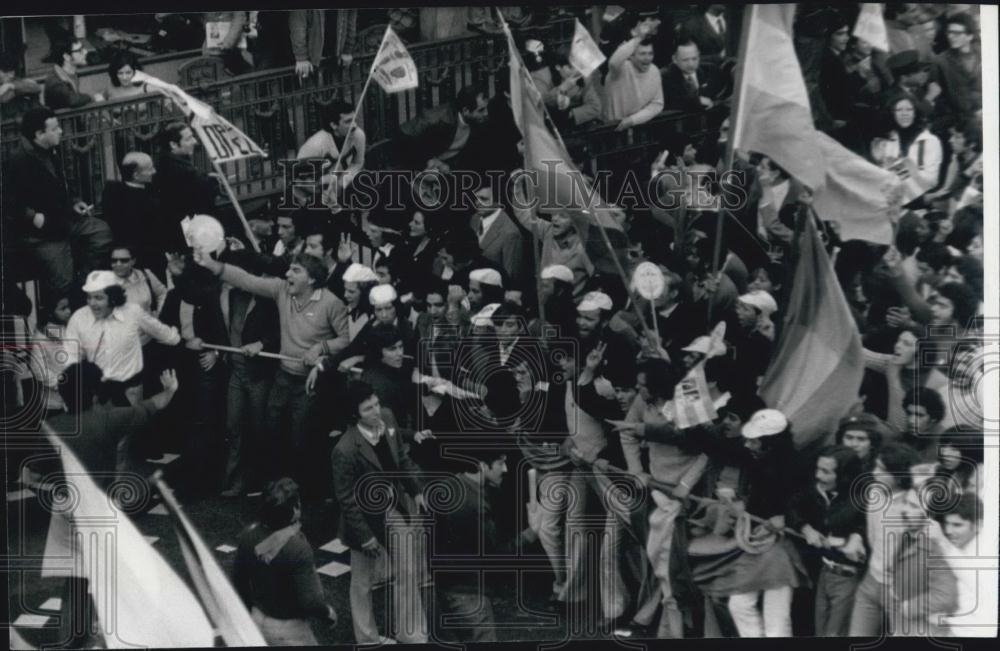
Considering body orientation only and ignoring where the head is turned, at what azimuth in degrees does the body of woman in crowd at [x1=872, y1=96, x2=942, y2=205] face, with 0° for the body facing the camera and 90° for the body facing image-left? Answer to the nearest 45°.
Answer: approximately 45°

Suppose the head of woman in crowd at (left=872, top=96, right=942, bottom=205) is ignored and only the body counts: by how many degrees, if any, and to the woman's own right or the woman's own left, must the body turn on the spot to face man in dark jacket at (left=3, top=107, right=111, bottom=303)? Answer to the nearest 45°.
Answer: approximately 45° to the woman's own right

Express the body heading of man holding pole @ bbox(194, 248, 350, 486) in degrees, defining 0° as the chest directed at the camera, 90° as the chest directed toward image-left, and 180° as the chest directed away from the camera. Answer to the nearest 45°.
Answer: approximately 45°

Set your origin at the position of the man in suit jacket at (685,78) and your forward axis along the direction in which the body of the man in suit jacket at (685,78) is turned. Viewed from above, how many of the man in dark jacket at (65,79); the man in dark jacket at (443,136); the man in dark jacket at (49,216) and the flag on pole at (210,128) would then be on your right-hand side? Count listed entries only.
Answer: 4

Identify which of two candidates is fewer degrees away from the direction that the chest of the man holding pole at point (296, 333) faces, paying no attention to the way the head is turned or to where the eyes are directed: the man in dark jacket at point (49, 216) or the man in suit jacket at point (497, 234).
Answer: the man in dark jacket

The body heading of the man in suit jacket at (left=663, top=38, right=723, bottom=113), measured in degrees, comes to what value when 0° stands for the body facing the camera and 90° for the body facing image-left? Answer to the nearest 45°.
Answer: approximately 0°
